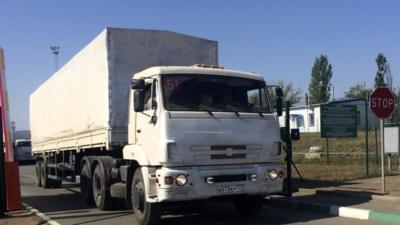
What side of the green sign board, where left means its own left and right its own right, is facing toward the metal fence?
front

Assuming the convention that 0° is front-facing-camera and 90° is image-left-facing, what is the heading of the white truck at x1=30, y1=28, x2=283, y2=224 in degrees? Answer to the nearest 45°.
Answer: approximately 315°

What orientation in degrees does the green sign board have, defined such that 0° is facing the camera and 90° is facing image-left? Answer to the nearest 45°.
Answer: approximately 0°

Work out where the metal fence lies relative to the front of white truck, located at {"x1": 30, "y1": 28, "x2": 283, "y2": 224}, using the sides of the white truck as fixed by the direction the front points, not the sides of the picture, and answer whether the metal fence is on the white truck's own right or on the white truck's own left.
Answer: on the white truck's own left
